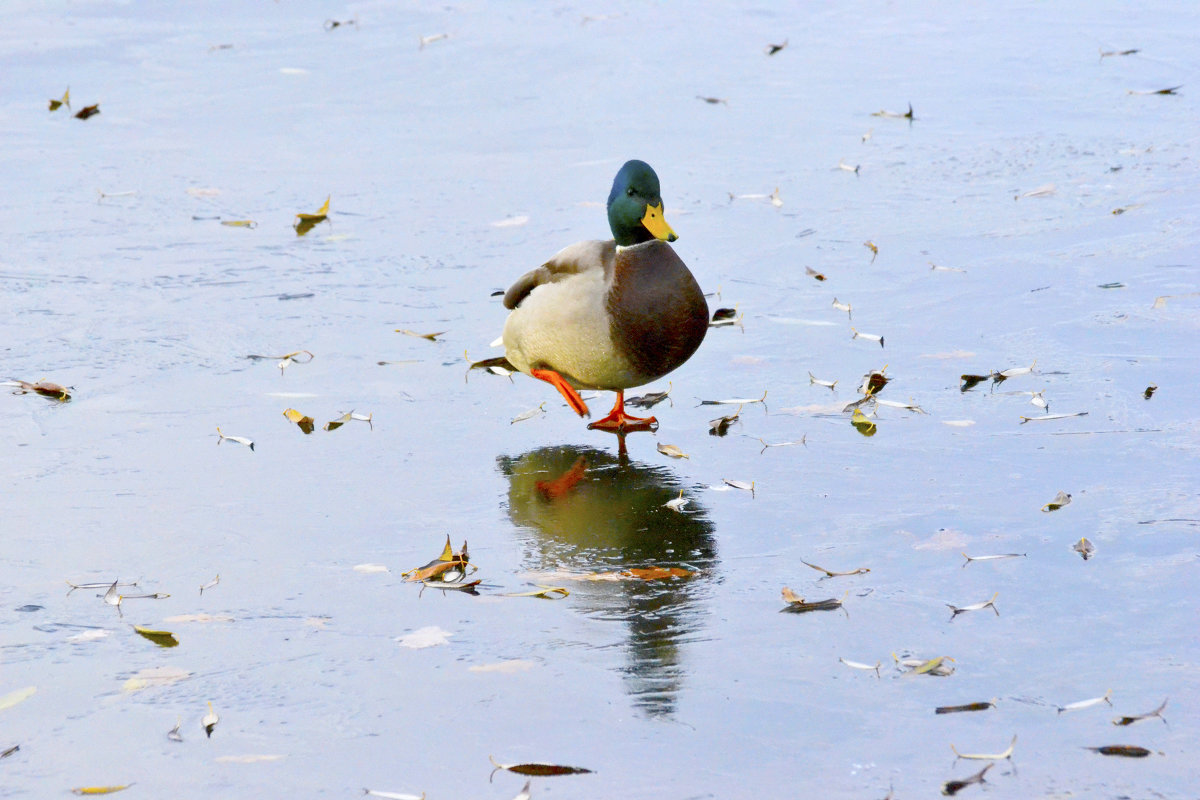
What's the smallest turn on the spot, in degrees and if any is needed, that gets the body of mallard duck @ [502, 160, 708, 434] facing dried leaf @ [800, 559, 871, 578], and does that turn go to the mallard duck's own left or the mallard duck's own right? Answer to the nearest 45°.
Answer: approximately 45° to the mallard duck's own right

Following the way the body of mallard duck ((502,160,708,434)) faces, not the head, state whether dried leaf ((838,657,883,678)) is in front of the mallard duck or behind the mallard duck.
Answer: in front

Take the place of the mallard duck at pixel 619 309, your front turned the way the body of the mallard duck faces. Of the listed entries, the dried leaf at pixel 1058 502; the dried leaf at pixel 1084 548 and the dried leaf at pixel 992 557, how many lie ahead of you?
3

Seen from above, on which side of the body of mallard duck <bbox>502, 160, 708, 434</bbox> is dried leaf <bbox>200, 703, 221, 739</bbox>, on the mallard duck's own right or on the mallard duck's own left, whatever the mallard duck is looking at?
on the mallard duck's own right

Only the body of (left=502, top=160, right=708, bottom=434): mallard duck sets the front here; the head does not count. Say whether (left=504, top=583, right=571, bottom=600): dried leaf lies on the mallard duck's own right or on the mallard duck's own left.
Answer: on the mallard duck's own right

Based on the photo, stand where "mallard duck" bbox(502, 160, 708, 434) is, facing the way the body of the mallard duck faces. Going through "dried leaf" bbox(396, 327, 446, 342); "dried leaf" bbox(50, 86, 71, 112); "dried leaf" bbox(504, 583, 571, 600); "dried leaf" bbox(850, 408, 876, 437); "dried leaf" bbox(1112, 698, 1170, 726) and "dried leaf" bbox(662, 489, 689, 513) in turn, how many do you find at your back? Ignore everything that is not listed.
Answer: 2

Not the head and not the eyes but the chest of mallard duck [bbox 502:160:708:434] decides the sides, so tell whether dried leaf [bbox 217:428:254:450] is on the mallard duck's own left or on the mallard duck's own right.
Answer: on the mallard duck's own right

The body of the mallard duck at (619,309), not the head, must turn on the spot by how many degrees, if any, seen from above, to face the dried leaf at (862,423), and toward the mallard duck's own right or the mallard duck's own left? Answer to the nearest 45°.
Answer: approximately 45° to the mallard duck's own left

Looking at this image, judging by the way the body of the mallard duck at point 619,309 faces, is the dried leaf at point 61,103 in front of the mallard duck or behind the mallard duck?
behind

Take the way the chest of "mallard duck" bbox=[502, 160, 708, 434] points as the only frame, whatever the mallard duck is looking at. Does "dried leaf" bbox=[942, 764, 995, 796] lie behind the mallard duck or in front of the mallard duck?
in front

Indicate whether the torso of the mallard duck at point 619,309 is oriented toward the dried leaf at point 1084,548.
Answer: yes

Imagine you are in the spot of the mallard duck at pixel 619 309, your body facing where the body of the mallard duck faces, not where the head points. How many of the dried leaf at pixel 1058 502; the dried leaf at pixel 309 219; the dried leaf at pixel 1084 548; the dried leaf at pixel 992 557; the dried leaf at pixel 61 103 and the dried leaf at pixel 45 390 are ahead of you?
3

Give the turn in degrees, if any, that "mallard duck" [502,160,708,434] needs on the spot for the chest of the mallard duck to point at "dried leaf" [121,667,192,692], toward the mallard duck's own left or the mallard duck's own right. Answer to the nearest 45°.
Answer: approximately 90° to the mallard duck's own right

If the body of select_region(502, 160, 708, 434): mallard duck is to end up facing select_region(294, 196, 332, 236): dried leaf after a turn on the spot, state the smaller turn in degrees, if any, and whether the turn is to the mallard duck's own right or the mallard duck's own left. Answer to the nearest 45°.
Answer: approximately 180°

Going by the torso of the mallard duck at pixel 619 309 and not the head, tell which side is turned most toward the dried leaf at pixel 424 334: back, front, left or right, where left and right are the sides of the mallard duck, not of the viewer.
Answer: back
